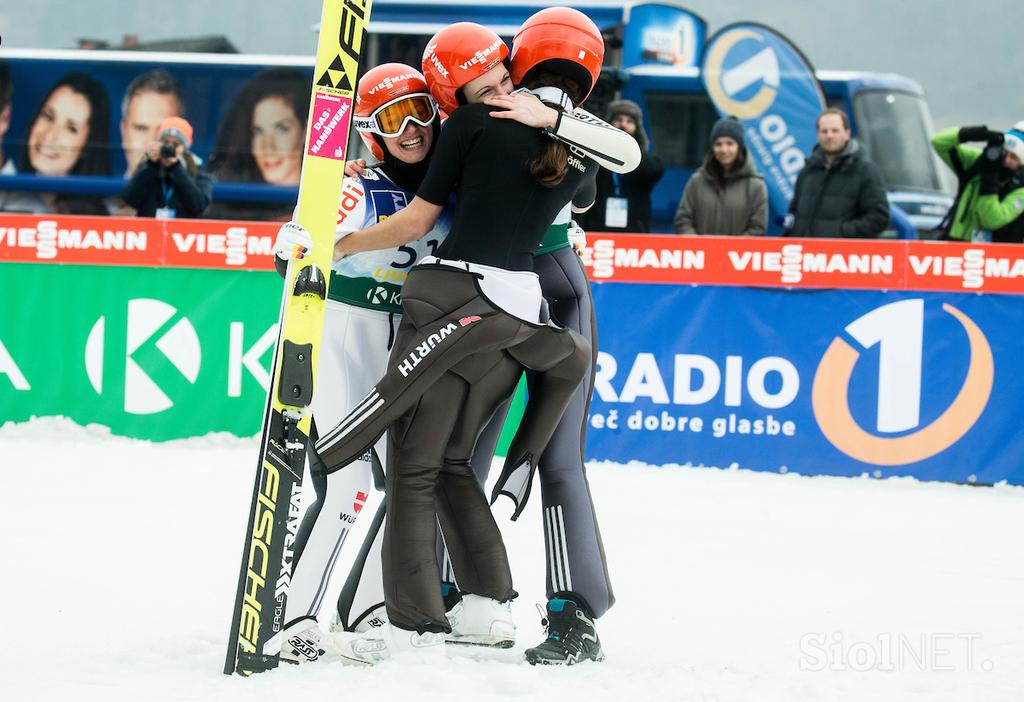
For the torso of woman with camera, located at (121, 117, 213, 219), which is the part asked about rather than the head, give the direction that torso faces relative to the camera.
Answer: toward the camera

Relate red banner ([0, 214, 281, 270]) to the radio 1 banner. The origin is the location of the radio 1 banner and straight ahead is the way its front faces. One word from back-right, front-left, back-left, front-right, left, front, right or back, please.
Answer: right

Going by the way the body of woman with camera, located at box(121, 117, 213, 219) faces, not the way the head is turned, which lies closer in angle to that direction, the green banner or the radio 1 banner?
the green banner

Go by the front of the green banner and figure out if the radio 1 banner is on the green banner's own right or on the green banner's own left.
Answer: on the green banner's own left

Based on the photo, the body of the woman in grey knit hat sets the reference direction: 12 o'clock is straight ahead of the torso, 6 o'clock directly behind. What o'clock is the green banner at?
The green banner is roughly at 2 o'clock from the woman in grey knit hat.

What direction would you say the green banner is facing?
toward the camera

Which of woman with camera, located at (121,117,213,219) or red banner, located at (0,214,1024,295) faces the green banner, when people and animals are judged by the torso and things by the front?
the woman with camera

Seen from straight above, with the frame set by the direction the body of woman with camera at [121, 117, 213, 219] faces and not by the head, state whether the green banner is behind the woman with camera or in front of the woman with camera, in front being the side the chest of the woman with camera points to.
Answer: in front

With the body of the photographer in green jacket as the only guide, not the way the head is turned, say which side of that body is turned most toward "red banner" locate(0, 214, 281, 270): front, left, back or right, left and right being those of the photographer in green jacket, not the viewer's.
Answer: front

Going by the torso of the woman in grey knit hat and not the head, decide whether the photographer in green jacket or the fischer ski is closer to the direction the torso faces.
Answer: the fischer ski

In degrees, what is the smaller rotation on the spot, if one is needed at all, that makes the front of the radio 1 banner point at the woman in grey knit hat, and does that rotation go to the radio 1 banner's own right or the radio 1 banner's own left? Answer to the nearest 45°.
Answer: approximately 135° to the radio 1 banner's own right

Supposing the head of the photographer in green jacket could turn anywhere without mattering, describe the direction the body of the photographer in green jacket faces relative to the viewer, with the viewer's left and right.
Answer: facing the viewer and to the left of the viewer

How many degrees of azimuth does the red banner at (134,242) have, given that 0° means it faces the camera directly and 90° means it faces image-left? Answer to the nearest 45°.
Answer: approximately 0°

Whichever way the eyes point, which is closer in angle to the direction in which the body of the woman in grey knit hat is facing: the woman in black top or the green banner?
the woman in black top
